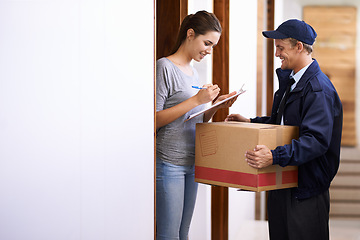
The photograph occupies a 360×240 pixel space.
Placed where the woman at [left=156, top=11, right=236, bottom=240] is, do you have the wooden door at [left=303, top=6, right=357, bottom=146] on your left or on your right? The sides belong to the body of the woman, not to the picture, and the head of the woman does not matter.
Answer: on your left

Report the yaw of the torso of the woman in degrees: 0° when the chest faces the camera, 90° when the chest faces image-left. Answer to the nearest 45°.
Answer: approximately 315°
